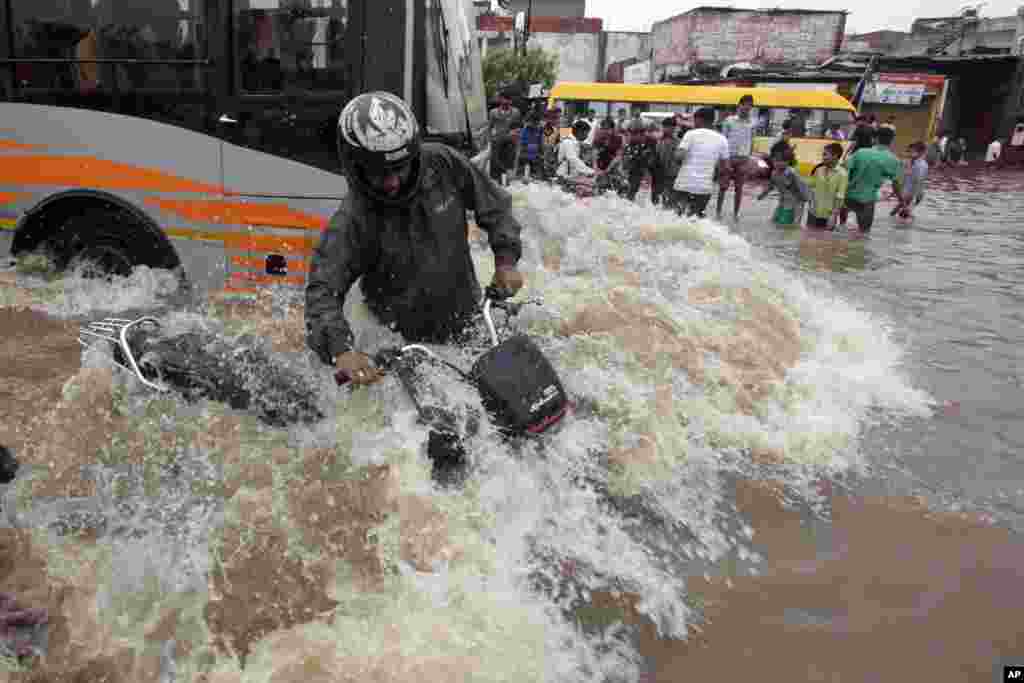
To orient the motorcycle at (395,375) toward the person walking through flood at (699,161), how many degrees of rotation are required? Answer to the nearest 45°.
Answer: approximately 90° to its left

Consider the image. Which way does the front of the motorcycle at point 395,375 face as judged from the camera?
facing the viewer and to the right of the viewer

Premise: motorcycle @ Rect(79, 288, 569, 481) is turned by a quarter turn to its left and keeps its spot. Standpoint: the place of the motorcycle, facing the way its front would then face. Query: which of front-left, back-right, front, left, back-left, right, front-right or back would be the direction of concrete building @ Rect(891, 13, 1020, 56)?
front

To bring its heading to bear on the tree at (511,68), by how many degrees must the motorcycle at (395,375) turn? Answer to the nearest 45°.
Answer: approximately 135° to its left

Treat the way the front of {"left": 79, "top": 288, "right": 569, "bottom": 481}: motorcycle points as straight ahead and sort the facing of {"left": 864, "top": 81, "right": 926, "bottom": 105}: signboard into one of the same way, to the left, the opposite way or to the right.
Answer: to the right

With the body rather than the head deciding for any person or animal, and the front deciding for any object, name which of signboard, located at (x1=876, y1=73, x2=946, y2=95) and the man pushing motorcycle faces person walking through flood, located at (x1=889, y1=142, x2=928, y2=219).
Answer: the signboard

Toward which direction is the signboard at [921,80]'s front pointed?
toward the camera

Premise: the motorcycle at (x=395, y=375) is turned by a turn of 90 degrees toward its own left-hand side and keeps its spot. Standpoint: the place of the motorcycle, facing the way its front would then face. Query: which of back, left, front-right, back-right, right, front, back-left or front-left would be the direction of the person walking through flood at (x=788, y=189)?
front

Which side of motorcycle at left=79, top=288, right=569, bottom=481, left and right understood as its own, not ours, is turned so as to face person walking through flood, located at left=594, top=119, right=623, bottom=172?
left

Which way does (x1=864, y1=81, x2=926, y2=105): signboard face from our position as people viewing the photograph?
facing the viewer

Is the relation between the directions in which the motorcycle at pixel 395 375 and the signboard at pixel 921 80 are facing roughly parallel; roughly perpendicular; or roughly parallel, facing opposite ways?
roughly perpendicular

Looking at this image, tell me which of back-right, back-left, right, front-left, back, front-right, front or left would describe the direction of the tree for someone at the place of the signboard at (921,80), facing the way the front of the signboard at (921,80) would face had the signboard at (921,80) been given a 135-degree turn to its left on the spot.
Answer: back-left
